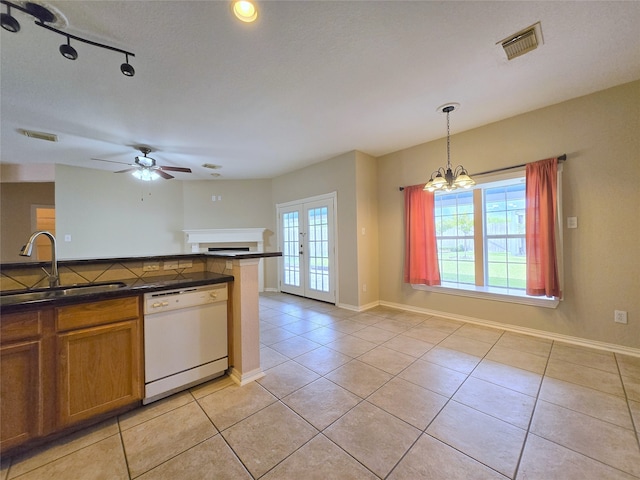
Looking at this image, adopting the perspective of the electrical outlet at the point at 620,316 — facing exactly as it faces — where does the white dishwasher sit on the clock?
The white dishwasher is roughly at 1 o'clock from the electrical outlet.

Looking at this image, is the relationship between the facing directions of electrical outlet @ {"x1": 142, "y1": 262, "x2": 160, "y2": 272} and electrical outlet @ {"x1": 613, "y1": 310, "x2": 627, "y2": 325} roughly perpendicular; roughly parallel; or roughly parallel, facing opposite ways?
roughly perpendicular

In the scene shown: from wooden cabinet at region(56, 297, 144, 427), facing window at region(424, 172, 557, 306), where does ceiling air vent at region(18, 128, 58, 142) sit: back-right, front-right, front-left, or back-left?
back-left

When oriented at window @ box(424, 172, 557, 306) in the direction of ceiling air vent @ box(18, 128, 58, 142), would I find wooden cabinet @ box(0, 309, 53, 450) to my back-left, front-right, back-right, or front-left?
front-left

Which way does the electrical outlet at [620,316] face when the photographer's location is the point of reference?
facing the viewer

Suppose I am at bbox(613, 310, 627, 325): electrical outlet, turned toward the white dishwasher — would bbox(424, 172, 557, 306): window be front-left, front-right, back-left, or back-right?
front-right

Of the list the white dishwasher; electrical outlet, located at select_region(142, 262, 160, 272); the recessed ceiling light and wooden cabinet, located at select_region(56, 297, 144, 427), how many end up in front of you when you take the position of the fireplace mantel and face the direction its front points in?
4

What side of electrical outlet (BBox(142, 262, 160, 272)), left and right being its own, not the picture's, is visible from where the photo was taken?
front

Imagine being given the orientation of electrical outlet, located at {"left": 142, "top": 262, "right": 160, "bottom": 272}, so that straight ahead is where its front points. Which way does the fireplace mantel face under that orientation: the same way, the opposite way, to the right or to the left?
the same way

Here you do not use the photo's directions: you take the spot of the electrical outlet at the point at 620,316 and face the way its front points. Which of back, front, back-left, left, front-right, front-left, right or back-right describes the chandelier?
front-right

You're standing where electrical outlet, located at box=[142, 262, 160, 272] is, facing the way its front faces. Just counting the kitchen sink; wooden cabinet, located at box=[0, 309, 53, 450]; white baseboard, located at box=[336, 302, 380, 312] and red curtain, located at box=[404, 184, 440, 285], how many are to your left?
2

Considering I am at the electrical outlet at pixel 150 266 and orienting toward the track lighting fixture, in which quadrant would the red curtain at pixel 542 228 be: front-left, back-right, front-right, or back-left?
back-left

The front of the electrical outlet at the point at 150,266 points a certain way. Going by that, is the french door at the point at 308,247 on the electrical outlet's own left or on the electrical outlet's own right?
on the electrical outlet's own left

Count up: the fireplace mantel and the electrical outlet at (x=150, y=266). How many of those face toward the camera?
2

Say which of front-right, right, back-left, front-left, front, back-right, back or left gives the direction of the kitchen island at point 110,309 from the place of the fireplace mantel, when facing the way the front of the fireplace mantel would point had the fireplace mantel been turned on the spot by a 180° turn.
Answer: back

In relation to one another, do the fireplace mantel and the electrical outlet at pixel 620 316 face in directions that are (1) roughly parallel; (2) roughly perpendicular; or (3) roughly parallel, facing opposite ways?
roughly perpendicular
